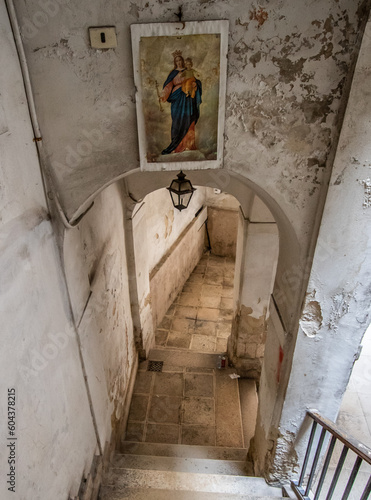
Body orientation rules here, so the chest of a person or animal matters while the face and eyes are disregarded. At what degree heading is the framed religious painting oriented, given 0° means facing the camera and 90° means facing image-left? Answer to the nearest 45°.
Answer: approximately 0°
